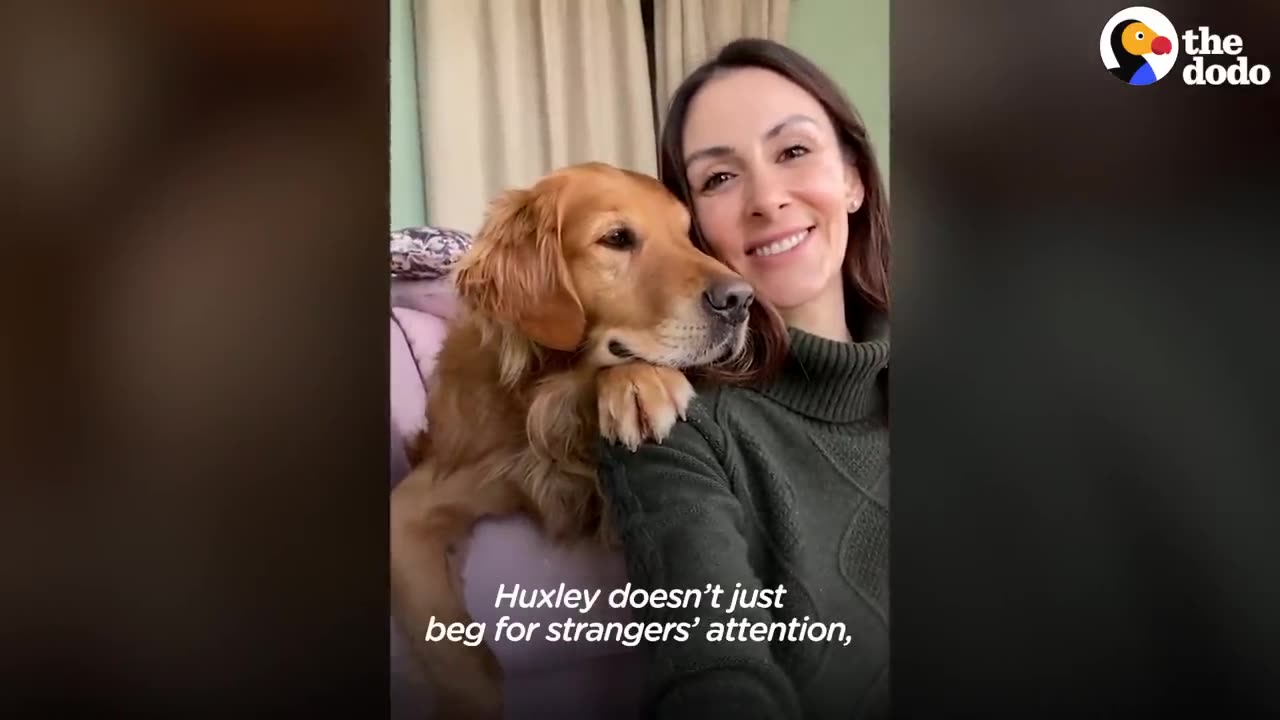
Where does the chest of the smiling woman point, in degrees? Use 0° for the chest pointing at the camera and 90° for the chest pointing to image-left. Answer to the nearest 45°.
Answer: approximately 0°

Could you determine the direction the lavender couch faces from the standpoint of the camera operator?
facing the viewer and to the right of the viewer
